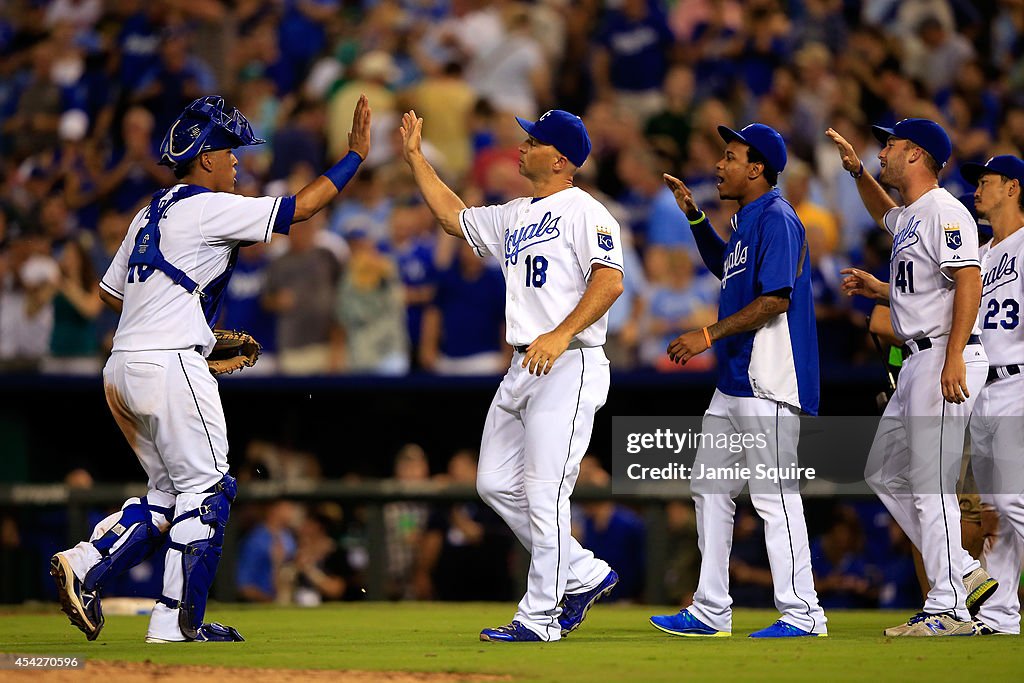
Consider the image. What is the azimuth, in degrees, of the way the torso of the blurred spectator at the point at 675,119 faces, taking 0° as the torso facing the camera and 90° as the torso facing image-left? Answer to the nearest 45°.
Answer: approximately 0°

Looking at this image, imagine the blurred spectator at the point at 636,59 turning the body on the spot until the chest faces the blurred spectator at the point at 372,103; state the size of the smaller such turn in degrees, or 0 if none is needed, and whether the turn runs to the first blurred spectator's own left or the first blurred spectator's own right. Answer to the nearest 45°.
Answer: approximately 90° to the first blurred spectator's own right

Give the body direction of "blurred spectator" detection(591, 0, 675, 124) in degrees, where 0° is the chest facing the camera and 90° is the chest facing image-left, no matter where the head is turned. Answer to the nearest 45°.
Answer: approximately 0°

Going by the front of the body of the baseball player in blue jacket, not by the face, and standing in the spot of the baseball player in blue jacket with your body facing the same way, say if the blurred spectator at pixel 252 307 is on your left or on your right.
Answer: on your right

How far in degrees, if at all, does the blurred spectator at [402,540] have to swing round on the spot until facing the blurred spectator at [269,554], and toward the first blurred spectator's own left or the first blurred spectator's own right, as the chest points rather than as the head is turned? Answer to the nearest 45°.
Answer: approximately 90° to the first blurred spectator's own right

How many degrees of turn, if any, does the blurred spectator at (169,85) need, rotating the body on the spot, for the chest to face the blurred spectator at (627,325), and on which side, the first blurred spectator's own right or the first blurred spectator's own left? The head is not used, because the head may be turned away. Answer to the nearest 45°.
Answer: approximately 45° to the first blurred spectator's own left

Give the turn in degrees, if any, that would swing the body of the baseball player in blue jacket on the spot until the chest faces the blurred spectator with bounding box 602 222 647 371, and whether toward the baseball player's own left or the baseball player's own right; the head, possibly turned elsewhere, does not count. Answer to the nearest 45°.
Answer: approximately 90° to the baseball player's own right

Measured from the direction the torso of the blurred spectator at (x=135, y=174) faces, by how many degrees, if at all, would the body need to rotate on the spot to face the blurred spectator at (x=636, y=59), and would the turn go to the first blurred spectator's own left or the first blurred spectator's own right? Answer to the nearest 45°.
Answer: approximately 90° to the first blurred spectator's own left
